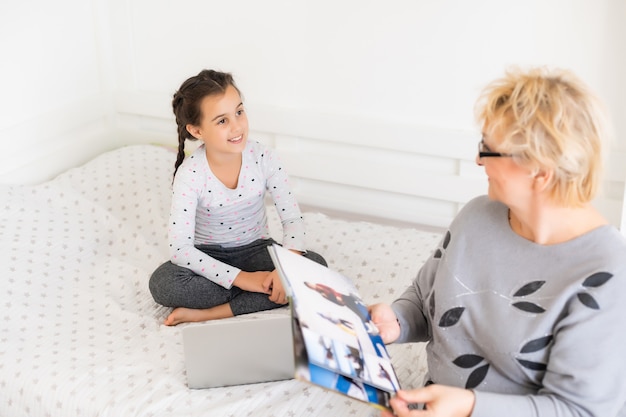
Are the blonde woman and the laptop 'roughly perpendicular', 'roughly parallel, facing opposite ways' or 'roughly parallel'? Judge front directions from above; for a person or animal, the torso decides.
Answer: roughly perpendicular

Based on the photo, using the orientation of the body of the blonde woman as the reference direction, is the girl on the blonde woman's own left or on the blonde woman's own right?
on the blonde woman's own right

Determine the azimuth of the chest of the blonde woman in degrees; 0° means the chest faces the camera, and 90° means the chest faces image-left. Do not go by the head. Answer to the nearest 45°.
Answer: approximately 45°

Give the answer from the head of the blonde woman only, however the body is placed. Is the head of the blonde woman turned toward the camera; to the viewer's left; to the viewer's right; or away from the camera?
to the viewer's left

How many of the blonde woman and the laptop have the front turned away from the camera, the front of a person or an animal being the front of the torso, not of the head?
1

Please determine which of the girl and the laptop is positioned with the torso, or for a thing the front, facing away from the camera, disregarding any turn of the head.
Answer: the laptop

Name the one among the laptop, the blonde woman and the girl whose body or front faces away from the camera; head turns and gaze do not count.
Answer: the laptop

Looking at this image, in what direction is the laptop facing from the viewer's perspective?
away from the camera

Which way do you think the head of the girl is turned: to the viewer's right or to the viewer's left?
to the viewer's right

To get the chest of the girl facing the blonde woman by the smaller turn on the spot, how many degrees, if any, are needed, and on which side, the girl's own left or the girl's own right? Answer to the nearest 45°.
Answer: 0° — they already face them
